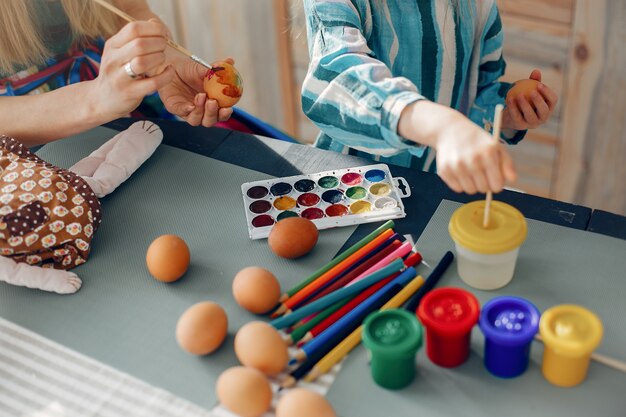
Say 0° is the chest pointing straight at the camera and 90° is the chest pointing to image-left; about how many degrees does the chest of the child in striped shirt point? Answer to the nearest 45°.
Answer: approximately 315°
